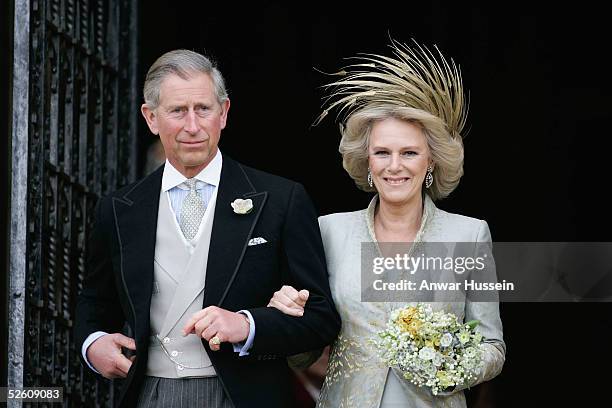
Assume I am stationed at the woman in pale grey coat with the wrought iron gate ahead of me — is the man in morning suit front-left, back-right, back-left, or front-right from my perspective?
front-left

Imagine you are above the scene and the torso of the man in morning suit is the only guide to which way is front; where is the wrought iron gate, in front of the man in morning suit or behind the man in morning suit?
behind

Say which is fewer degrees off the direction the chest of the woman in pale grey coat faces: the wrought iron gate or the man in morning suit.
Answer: the man in morning suit

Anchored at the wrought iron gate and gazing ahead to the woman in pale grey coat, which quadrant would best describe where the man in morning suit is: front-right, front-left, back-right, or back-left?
front-right

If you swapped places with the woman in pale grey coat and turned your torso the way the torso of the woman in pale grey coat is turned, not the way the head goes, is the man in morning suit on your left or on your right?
on your right

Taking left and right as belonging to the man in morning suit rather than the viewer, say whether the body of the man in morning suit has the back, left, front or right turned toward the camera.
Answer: front

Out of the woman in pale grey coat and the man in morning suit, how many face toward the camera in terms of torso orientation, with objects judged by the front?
2

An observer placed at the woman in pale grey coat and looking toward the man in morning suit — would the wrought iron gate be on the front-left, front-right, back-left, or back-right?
front-right

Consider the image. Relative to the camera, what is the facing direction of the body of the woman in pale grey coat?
toward the camera

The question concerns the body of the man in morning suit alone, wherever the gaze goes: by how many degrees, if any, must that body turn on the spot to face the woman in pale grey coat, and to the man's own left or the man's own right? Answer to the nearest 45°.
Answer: approximately 90° to the man's own left
